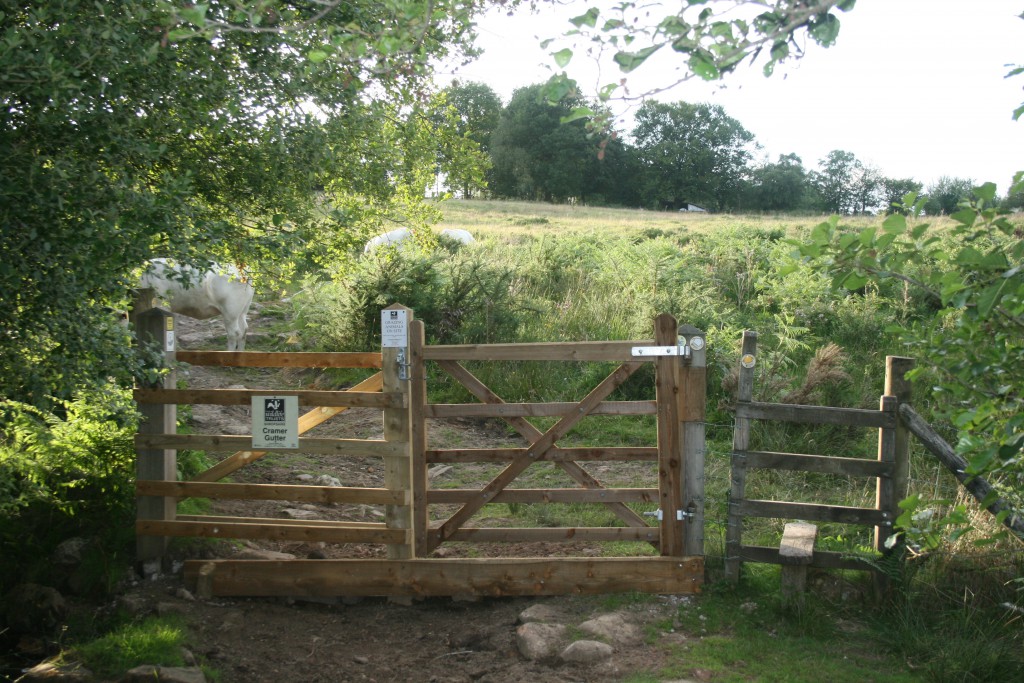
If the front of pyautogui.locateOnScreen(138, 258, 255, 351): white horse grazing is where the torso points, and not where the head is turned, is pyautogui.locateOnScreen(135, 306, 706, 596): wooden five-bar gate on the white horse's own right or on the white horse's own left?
on the white horse's own left

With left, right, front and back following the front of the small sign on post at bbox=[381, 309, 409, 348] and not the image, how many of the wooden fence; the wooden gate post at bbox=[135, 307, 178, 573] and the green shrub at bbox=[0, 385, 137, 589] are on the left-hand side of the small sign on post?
1

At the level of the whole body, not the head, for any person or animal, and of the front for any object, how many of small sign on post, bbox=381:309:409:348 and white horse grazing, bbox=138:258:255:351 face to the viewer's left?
1

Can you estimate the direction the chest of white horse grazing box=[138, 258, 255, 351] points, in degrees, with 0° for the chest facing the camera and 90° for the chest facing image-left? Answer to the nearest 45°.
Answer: approximately 90°

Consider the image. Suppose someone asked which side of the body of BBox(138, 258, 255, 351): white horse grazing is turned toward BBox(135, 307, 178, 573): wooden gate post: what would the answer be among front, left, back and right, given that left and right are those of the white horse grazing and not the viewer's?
left

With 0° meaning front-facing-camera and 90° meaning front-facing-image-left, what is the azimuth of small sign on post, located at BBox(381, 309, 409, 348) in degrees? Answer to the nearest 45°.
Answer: approximately 0°

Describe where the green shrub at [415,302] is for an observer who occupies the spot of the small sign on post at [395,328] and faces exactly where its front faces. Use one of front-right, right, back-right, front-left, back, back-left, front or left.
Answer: back

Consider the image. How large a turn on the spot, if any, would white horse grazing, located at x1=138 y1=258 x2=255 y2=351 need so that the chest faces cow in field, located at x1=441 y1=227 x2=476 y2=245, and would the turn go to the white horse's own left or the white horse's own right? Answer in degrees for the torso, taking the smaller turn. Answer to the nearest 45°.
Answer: approximately 135° to the white horse's own right

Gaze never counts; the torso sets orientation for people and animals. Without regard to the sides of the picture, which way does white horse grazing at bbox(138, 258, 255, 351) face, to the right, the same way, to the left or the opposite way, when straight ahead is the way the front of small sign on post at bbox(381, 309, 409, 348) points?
to the right

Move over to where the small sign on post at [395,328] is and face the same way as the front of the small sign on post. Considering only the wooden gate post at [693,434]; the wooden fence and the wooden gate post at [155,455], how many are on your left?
2
